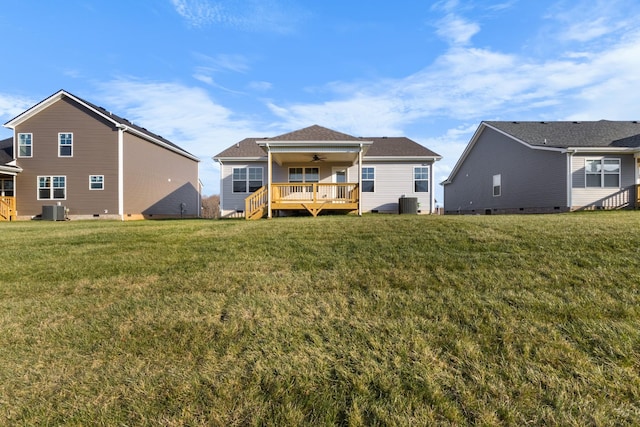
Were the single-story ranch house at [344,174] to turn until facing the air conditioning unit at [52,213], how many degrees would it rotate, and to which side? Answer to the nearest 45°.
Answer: approximately 90° to its left

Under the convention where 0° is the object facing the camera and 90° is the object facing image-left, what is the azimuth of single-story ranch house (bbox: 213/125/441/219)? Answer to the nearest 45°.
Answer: approximately 180°

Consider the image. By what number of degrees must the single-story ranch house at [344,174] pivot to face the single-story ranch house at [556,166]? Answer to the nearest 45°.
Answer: approximately 90° to its right

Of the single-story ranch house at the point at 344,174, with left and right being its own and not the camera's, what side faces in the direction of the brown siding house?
left
